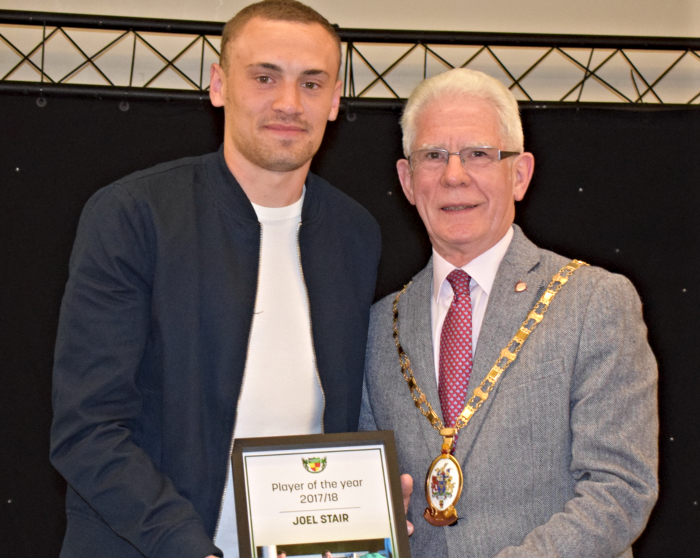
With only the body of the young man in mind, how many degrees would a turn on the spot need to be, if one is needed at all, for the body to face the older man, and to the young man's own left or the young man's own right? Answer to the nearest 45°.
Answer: approximately 45° to the young man's own left

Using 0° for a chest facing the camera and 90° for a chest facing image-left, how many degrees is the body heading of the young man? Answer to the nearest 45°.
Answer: approximately 315°

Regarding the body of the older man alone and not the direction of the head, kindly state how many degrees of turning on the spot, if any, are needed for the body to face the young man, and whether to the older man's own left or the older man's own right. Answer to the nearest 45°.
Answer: approximately 45° to the older man's own right

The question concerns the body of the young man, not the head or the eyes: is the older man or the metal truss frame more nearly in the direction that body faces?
the older man

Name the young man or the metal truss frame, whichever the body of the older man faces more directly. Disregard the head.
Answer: the young man

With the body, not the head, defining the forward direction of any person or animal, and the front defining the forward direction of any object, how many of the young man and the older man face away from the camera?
0
